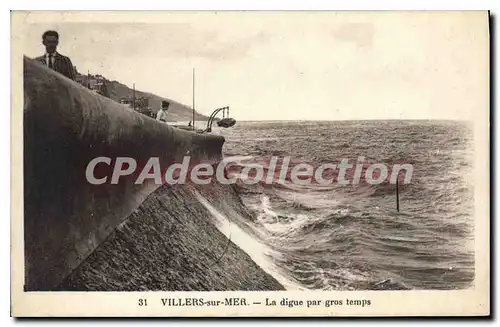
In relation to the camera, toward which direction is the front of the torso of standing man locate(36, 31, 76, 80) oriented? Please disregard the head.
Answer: toward the camera

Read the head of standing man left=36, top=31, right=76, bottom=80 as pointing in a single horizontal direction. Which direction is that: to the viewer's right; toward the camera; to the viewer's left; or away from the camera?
toward the camera
